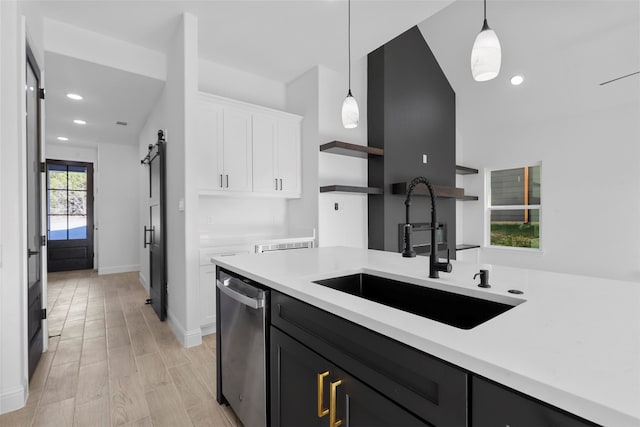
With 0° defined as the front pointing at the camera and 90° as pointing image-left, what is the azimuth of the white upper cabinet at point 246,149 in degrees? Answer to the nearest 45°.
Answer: approximately 315°

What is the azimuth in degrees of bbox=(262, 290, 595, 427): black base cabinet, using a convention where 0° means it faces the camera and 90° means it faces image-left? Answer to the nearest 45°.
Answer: approximately 45°

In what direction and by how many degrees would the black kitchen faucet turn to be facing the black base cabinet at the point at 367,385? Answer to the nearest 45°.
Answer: approximately 45° to its left

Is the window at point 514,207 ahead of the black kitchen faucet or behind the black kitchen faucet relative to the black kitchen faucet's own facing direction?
behind

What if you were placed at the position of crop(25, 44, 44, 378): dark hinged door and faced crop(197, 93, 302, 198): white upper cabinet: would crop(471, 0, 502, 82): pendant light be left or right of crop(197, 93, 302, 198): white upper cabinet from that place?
right

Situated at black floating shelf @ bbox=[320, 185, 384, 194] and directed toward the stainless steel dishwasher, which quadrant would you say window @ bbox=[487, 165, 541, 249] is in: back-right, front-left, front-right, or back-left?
back-left

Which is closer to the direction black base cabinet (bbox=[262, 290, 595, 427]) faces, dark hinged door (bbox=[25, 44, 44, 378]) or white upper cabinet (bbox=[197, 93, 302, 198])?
the dark hinged door

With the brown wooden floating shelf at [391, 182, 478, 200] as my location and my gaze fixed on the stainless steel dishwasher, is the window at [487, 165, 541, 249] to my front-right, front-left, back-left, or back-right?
back-left

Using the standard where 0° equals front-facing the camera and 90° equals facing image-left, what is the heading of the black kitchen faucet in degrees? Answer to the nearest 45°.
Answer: approximately 45°

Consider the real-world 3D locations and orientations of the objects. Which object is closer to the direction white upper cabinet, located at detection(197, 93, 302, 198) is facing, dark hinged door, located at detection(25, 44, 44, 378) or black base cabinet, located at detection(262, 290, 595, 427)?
the black base cabinet

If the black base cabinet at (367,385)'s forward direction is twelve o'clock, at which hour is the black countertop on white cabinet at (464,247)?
The black countertop on white cabinet is roughly at 5 o'clock from the black base cabinet.

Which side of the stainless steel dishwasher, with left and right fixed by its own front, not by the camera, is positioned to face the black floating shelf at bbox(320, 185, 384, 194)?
back
